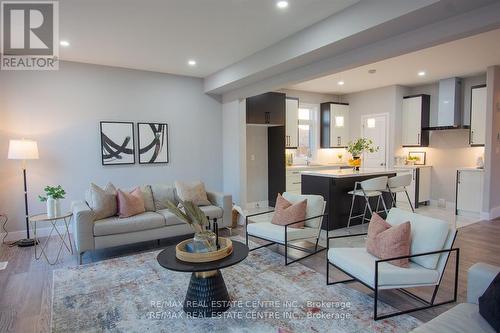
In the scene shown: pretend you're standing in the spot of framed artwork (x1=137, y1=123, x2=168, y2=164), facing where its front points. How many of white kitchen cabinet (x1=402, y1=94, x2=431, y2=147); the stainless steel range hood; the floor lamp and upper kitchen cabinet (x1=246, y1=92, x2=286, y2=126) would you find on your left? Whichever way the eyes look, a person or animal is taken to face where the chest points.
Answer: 3

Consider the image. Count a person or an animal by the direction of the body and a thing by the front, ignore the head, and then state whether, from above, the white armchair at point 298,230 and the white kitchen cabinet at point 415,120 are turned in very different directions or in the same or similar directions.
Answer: same or similar directions

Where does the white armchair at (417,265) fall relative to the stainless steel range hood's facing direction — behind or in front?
in front

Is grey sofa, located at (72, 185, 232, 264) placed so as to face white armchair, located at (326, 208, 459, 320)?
yes

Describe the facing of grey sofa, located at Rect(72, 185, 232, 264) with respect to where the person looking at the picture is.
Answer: facing the viewer and to the right of the viewer

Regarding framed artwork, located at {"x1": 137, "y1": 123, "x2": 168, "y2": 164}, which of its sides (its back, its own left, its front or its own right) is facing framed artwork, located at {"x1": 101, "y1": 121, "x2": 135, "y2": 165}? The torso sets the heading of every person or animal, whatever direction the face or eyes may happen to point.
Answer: right

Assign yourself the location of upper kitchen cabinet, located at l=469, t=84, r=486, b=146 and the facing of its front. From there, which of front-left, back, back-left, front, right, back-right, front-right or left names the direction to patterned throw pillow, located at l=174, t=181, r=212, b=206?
front

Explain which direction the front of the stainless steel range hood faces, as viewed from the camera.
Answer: facing the viewer and to the left of the viewer

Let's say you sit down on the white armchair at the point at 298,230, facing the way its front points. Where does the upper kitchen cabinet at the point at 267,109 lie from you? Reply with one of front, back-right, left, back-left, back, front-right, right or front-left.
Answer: back-right

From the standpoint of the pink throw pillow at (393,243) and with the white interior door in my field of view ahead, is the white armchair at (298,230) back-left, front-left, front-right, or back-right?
front-left

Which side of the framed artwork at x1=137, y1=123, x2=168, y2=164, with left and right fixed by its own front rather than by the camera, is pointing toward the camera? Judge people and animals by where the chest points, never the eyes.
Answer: front

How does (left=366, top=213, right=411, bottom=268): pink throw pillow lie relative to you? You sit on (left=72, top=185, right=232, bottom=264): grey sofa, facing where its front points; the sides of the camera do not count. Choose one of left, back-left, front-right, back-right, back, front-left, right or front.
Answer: front

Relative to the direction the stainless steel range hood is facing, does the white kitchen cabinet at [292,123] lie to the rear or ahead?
ahead

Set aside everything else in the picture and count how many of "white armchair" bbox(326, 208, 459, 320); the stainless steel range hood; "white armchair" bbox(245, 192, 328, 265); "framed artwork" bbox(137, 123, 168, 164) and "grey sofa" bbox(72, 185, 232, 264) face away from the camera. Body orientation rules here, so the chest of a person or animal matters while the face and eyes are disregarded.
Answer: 0

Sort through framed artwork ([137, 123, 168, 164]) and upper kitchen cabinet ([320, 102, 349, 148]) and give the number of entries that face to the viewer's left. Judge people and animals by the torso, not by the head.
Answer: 0

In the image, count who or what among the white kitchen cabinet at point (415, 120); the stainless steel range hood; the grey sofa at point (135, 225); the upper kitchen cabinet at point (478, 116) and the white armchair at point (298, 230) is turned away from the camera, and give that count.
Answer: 0
